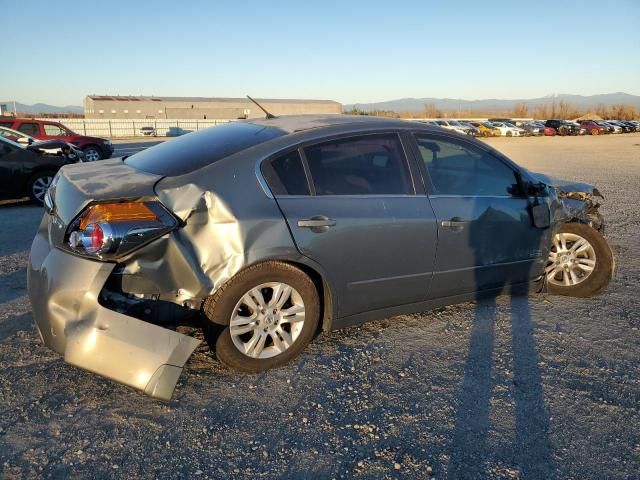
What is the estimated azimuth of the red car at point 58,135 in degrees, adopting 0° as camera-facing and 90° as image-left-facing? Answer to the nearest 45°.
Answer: approximately 270°

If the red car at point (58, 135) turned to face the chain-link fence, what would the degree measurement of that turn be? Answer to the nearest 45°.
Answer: approximately 90° to its left

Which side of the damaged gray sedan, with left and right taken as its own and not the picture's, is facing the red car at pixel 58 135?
left

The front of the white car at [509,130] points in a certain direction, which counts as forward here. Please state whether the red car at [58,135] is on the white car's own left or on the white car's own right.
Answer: on the white car's own right

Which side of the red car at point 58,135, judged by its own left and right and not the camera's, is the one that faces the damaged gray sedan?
right

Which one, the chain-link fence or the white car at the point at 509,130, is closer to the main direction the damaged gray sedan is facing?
the white car

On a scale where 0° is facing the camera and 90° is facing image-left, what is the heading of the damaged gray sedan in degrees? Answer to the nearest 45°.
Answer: approximately 225°

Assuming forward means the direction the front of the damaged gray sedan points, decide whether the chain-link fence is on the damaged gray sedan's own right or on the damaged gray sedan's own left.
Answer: on the damaged gray sedan's own left
